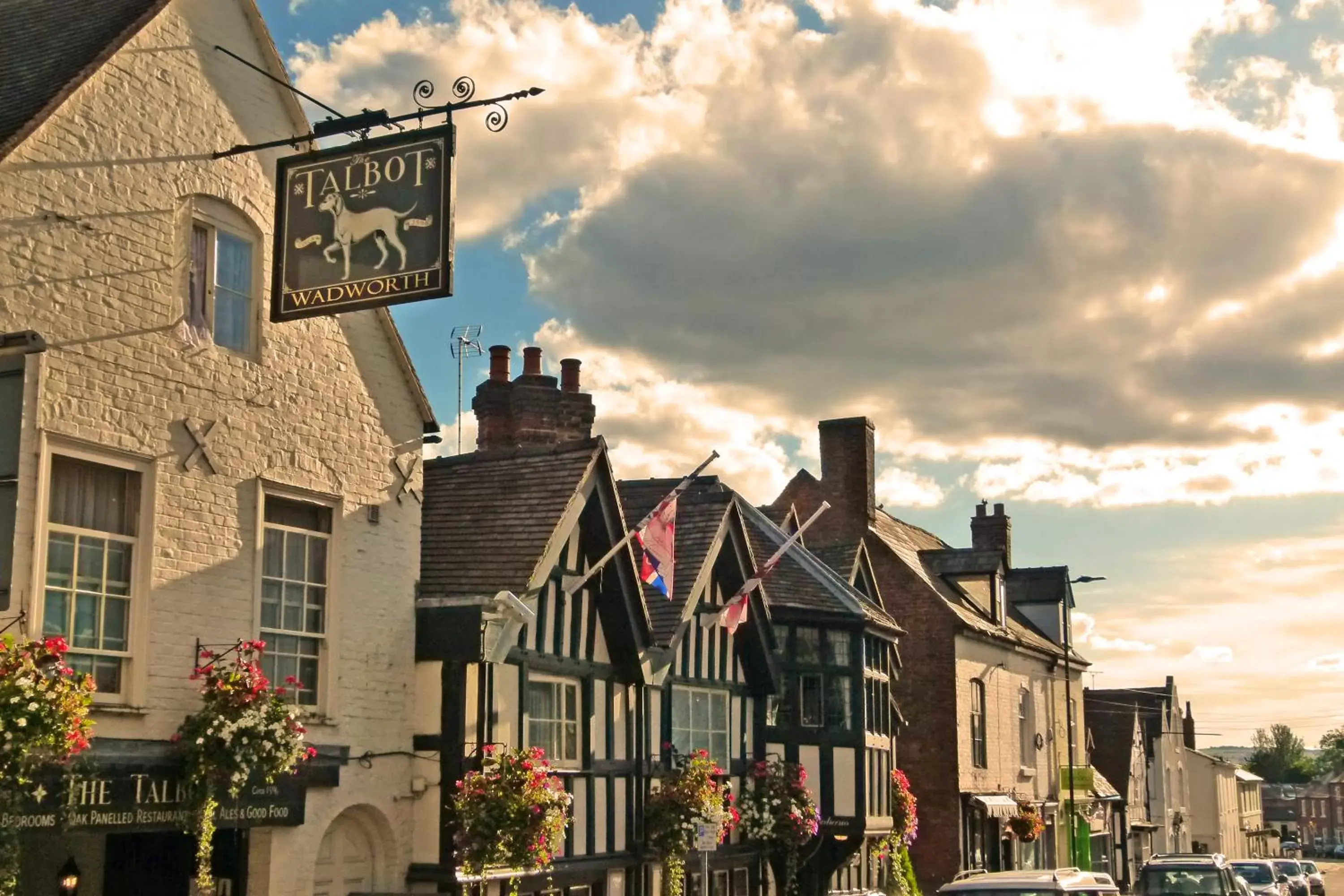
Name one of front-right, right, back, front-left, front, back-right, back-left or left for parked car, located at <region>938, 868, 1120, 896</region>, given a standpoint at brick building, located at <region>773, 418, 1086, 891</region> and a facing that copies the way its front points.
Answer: front-right

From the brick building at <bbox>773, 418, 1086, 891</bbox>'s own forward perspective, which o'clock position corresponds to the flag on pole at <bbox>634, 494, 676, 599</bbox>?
The flag on pole is roughly at 2 o'clock from the brick building.

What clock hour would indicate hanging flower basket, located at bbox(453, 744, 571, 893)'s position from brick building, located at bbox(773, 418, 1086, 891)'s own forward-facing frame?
The hanging flower basket is roughly at 2 o'clock from the brick building.

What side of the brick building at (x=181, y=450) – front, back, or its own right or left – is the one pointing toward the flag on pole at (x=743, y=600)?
left

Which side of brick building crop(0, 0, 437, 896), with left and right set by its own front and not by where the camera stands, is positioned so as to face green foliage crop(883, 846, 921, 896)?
left

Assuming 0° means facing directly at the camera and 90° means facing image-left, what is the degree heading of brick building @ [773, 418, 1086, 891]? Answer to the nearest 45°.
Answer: approximately 315°
